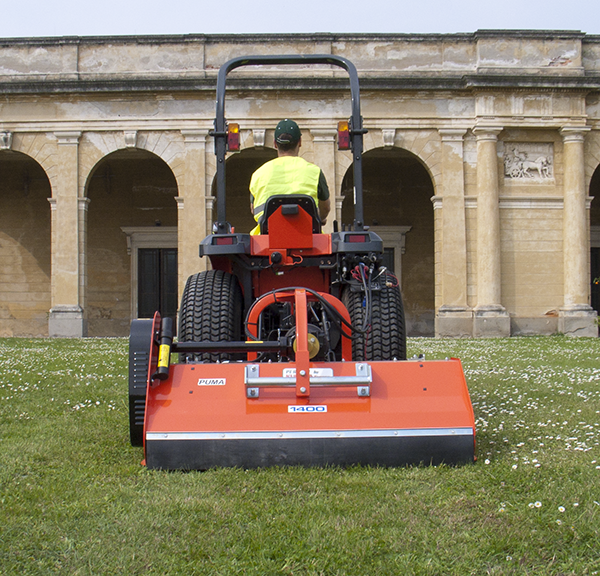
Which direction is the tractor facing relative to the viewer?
away from the camera

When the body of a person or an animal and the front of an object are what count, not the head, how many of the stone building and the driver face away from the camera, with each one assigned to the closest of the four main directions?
1

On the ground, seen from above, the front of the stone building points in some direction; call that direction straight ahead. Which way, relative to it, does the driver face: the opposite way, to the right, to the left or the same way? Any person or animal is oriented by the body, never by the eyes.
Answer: the opposite way

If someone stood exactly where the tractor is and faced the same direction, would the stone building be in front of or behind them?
in front

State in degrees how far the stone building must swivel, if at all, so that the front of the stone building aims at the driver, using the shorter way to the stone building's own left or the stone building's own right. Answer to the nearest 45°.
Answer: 0° — it already faces them

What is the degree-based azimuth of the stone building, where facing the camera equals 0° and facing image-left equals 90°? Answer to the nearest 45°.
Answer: approximately 0°

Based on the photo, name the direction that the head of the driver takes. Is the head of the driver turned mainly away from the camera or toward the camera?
away from the camera

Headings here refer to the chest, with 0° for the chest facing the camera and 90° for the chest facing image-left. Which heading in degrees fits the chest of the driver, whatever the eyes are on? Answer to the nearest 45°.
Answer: approximately 180°

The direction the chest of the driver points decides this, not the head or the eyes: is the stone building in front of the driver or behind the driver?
in front

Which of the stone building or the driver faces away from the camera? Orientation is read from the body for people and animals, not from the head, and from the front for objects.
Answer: the driver
